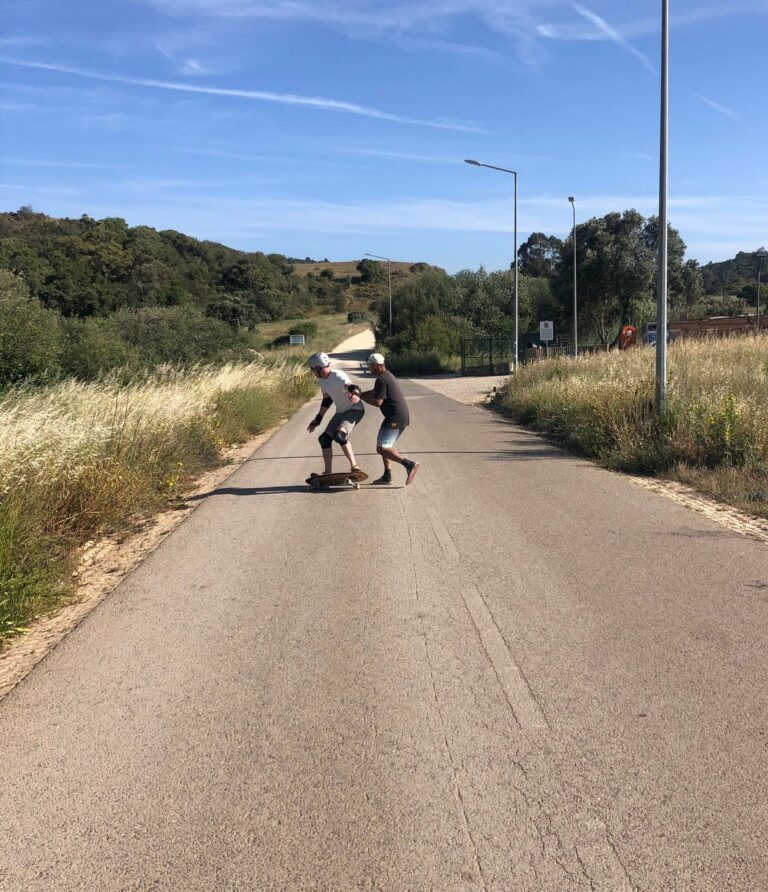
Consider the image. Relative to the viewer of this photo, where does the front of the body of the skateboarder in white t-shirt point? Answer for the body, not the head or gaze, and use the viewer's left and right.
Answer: facing the viewer and to the left of the viewer

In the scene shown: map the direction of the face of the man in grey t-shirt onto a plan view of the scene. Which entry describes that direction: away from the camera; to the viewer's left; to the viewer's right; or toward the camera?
to the viewer's left

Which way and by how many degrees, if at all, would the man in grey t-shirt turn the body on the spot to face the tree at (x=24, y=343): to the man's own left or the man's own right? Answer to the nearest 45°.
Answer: approximately 45° to the man's own right

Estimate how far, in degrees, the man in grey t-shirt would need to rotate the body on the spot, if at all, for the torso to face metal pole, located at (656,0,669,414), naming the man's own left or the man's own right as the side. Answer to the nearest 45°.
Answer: approximately 135° to the man's own right

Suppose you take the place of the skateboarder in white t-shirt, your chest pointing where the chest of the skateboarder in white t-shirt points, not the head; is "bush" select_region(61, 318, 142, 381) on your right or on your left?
on your right

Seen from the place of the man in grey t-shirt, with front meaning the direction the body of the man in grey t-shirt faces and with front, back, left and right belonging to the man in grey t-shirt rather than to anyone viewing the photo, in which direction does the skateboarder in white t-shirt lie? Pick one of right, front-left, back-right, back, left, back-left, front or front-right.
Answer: front

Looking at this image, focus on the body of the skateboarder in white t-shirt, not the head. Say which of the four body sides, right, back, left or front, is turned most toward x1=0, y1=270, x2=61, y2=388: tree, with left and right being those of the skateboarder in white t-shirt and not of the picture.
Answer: right

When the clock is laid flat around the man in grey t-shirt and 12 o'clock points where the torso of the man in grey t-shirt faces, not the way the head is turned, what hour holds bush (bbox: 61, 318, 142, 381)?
The bush is roughly at 2 o'clock from the man in grey t-shirt.

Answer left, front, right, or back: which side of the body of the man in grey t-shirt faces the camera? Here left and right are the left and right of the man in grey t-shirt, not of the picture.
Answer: left

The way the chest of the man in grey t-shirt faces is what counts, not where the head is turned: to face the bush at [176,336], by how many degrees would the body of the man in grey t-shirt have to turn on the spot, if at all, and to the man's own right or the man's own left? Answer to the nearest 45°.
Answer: approximately 90° to the man's own right

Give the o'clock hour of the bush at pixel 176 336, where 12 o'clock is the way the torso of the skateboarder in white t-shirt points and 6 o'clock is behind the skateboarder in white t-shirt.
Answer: The bush is roughly at 4 o'clock from the skateboarder in white t-shirt.

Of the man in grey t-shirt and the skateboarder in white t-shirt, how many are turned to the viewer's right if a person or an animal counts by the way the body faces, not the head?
0
